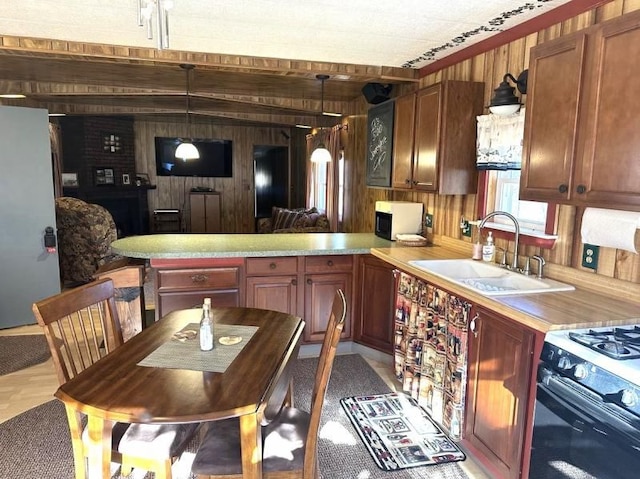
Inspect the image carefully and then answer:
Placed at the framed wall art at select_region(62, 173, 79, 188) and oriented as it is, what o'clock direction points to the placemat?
The placemat is roughly at 12 o'clock from the framed wall art.

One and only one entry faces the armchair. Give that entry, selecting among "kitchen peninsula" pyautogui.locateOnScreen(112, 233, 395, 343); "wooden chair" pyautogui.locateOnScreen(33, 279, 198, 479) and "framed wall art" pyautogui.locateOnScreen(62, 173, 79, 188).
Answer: the framed wall art

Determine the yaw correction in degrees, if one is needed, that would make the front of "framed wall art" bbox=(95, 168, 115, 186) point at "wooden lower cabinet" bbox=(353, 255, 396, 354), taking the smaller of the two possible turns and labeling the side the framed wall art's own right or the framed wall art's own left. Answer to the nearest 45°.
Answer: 0° — it already faces it

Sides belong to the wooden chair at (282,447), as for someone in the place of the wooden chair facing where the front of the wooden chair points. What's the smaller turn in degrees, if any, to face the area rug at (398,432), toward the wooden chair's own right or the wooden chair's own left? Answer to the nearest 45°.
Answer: approximately 135° to the wooden chair's own right

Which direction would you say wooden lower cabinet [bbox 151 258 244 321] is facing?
toward the camera

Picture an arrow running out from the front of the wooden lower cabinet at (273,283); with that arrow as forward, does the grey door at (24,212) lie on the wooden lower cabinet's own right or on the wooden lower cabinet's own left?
on the wooden lower cabinet's own right

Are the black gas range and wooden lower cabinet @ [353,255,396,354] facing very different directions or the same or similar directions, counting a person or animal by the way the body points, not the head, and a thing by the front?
same or similar directions

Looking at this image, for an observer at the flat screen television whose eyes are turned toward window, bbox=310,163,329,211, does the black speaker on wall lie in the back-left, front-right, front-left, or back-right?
front-right

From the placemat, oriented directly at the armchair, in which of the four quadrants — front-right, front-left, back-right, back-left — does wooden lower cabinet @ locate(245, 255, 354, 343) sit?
front-right

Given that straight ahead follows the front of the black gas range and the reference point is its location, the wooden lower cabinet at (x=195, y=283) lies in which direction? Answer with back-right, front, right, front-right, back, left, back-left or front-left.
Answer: front-right

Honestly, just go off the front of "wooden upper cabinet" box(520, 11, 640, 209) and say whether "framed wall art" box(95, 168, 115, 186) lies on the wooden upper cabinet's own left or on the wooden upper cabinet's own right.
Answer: on the wooden upper cabinet's own right

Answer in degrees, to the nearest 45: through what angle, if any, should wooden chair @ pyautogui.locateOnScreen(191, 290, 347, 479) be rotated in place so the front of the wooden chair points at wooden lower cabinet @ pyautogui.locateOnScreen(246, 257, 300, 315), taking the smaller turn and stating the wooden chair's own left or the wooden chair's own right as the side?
approximately 90° to the wooden chair's own right

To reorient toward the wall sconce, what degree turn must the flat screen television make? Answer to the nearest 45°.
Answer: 0° — it already faces it

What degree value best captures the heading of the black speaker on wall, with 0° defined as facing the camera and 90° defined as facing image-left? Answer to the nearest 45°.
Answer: approximately 45°

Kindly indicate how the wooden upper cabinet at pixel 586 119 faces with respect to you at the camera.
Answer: facing the viewer and to the left of the viewer

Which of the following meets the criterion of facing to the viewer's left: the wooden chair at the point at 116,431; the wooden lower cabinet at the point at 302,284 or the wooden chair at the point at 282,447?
the wooden chair at the point at 282,447

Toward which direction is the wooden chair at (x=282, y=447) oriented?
to the viewer's left

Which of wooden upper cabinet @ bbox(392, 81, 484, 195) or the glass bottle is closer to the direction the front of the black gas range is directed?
the glass bottle

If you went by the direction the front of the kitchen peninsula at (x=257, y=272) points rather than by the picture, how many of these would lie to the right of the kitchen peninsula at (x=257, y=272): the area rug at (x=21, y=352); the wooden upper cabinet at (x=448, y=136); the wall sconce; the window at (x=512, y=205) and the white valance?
1

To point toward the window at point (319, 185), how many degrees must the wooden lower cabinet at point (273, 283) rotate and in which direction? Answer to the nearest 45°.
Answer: approximately 180°

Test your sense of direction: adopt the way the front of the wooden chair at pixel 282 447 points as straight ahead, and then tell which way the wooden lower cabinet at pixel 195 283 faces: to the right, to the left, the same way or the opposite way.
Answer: to the left

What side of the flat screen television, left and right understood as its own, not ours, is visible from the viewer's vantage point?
front

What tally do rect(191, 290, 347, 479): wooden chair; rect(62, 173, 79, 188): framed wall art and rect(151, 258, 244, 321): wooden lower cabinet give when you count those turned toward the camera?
2

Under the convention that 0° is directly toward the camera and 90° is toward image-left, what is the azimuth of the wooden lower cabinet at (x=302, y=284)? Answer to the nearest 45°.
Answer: approximately 0°

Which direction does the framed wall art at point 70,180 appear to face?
toward the camera
